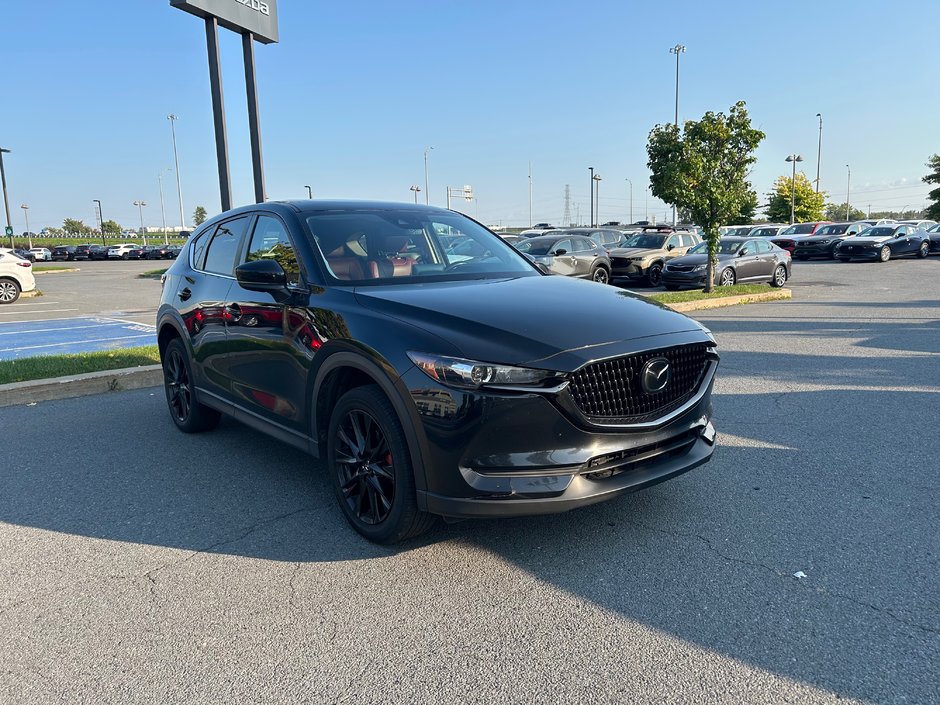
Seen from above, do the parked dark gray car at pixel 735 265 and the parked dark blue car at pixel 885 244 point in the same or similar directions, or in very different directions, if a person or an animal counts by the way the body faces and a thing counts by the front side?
same or similar directions

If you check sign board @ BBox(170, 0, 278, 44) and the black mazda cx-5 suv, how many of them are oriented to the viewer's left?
0

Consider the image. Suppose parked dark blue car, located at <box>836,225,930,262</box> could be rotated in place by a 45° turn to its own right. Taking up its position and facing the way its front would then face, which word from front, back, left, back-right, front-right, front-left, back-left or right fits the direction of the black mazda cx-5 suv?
left

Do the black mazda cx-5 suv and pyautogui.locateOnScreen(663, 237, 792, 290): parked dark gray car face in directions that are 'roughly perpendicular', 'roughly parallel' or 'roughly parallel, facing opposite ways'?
roughly perpendicular

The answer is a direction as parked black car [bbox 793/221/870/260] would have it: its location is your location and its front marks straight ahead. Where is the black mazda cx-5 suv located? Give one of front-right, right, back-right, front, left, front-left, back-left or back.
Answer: front-left

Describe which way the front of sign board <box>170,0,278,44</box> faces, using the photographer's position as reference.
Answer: facing the viewer and to the right of the viewer

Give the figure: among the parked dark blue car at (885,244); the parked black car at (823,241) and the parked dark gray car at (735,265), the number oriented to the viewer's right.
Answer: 0

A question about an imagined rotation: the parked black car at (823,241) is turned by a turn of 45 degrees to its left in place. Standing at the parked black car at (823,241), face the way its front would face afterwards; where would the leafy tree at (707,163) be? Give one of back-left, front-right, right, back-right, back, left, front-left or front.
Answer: front

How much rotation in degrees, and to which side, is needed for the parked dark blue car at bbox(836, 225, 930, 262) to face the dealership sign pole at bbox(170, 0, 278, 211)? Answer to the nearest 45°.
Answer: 0° — it already faces it

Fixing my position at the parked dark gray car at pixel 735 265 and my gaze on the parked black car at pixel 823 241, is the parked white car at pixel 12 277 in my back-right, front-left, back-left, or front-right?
back-left

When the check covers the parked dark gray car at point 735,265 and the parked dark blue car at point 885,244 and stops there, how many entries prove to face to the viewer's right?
0

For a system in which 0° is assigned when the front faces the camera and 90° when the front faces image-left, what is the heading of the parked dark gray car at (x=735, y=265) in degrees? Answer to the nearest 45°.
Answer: approximately 45°

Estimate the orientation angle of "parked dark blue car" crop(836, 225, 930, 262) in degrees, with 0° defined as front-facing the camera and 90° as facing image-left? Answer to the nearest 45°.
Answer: approximately 45°

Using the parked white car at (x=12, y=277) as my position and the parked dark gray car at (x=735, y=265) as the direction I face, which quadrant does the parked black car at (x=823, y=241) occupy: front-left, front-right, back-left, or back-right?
front-left

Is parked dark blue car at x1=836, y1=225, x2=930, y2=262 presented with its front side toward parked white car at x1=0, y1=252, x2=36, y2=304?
yes

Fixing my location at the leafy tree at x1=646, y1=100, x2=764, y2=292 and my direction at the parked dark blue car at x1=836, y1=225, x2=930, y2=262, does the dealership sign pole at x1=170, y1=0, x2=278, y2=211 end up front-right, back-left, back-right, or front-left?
back-left

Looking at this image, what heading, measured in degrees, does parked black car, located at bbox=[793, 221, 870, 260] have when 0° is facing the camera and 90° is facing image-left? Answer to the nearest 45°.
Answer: approximately 45°
